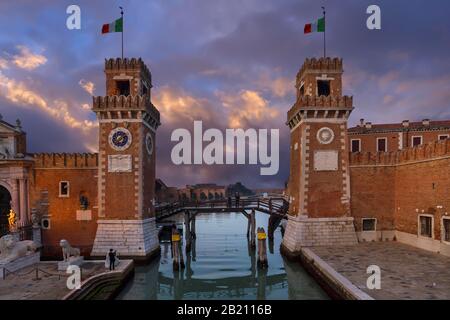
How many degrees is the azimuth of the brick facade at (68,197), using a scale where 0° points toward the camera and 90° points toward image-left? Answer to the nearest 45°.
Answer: approximately 0°

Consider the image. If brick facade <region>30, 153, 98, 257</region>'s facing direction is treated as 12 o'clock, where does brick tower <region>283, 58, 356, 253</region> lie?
The brick tower is roughly at 10 o'clock from the brick facade.

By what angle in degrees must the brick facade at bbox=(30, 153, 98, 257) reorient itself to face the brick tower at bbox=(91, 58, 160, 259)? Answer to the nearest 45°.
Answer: approximately 45° to its left
